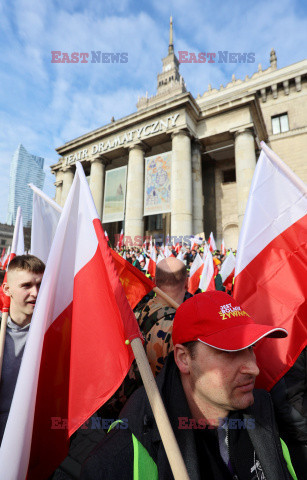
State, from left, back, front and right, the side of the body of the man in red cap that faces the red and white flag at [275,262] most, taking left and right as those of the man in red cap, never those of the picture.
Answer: left

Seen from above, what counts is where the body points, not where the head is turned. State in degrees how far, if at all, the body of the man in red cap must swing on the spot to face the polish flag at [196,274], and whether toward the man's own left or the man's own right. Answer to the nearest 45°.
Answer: approximately 135° to the man's own left

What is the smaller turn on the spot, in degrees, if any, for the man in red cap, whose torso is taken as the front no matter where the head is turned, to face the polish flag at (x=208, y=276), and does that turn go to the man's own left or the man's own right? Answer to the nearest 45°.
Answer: approximately 135° to the man's own left

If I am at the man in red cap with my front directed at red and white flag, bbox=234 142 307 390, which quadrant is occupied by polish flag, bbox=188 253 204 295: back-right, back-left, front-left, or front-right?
front-left

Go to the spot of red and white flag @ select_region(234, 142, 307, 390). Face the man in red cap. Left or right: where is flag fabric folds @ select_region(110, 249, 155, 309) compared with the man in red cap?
right

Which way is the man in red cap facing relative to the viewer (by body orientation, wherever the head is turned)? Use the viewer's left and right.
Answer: facing the viewer and to the right of the viewer
